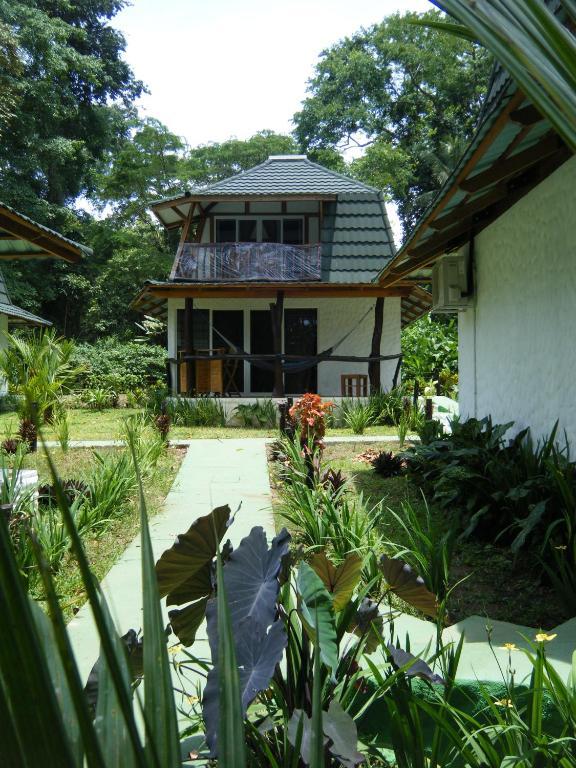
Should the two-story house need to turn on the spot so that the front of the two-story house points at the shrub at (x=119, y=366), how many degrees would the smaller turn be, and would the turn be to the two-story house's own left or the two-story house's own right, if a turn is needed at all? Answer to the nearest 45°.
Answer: approximately 135° to the two-story house's own right

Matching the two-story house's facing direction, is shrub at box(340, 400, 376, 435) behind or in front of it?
in front

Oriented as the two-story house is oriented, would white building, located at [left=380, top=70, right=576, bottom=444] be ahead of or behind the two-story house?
ahead

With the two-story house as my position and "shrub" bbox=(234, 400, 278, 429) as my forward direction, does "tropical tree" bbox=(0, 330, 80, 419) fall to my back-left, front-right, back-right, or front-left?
front-right

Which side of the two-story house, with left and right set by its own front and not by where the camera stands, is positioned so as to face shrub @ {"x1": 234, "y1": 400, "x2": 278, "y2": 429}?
front

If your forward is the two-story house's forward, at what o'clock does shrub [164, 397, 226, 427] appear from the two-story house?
The shrub is roughly at 1 o'clock from the two-story house.

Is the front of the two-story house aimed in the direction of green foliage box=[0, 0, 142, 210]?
no

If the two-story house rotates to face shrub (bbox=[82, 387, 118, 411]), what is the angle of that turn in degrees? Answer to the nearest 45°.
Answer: approximately 90° to its right

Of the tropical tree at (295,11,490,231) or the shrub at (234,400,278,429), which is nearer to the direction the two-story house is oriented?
the shrub

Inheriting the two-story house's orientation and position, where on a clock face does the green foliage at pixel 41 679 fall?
The green foliage is roughly at 12 o'clock from the two-story house.

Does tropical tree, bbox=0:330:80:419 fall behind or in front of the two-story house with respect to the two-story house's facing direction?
in front

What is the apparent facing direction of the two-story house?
toward the camera

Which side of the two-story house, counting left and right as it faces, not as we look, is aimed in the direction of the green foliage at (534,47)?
front

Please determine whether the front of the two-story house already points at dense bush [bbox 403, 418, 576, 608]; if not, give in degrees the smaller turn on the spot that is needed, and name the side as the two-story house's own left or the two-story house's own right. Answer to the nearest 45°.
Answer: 0° — it already faces it

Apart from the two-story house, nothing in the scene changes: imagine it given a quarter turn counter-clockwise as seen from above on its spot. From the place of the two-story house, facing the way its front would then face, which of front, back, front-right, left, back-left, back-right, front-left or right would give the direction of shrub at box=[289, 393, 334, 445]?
right

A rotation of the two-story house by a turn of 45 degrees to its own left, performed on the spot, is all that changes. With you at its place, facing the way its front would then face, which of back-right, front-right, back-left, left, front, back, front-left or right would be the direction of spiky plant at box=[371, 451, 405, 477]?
front-right
